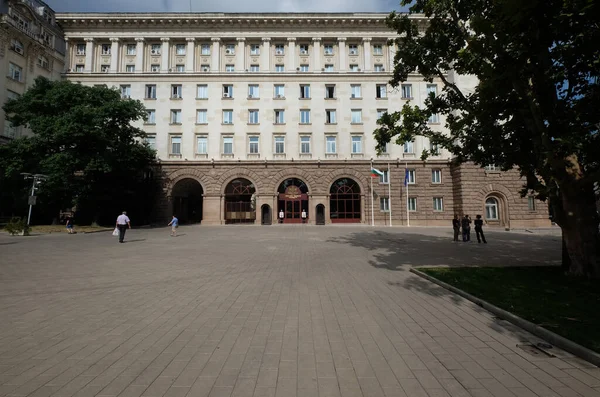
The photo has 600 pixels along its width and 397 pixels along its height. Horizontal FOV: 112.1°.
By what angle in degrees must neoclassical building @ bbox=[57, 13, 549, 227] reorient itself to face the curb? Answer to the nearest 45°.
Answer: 0° — it already faces it

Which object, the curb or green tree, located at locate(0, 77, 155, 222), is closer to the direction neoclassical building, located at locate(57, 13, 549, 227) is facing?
the curb

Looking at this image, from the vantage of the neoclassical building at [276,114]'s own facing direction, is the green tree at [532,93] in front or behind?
in front

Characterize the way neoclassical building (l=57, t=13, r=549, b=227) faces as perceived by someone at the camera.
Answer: facing the viewer

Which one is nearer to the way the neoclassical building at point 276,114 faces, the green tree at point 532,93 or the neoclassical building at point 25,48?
the green tree

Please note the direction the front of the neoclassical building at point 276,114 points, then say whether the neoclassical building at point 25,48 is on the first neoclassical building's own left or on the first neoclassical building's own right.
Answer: on the first neoclassical building's own right

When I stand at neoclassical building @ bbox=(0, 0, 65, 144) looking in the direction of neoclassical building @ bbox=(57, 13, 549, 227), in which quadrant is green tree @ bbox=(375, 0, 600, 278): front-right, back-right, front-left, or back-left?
front-right
